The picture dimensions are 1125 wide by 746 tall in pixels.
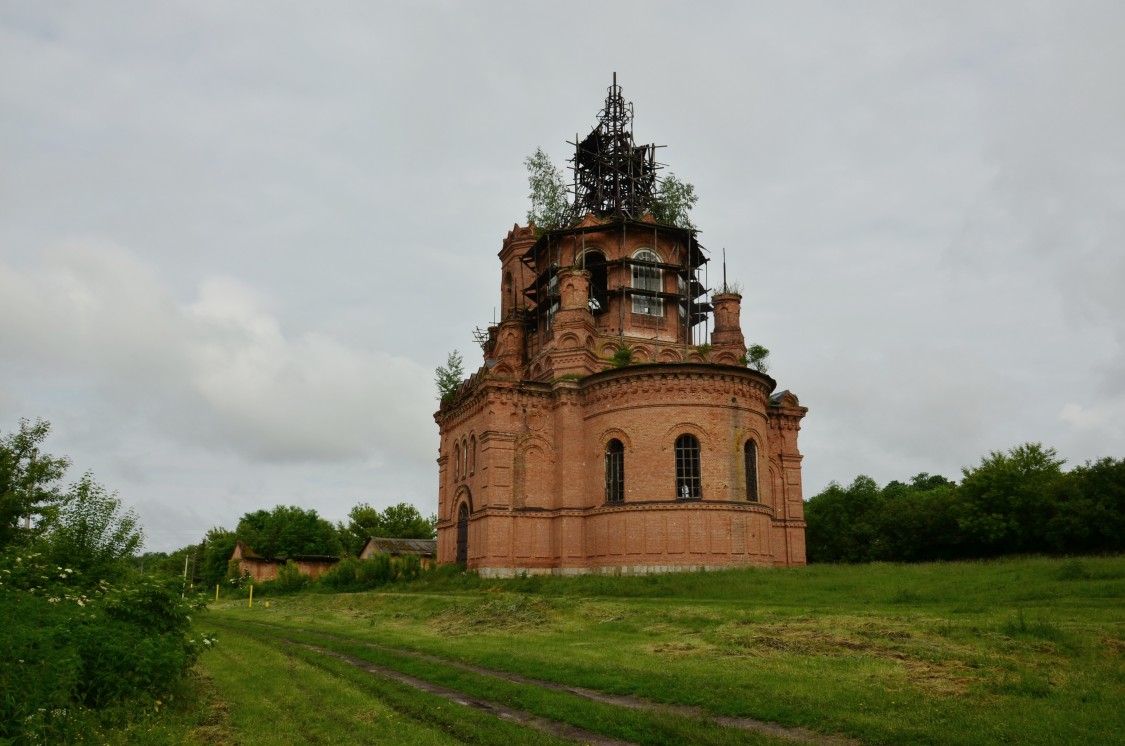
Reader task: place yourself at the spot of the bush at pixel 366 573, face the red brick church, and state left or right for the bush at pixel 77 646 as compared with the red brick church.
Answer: right

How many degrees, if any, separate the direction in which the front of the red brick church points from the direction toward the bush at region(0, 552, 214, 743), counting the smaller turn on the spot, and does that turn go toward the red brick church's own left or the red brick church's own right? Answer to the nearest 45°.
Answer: approximately 180°

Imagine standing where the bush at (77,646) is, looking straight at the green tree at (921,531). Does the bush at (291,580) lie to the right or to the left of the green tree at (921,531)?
left

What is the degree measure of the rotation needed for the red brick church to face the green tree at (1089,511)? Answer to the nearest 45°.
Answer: approximately 90° to its right

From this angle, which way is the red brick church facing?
away from the camera

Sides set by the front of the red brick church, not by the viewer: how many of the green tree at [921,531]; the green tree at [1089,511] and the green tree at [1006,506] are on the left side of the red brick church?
0

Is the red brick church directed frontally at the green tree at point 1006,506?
no

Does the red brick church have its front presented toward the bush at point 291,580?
no
